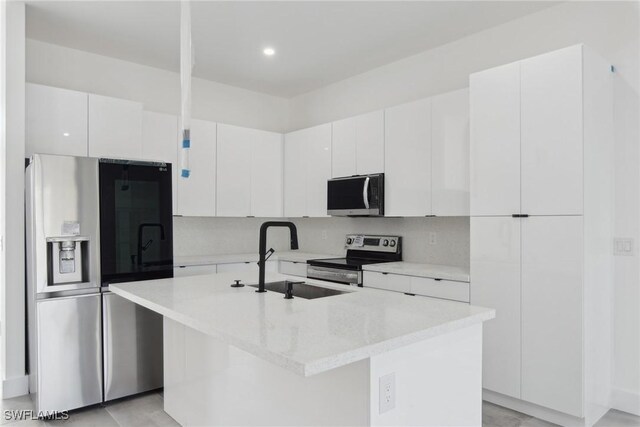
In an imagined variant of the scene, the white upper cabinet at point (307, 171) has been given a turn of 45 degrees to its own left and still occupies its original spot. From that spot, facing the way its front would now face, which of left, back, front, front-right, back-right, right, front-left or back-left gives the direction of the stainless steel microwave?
front-left

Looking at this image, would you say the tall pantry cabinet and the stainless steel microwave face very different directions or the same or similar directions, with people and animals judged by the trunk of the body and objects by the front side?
same or similar directions

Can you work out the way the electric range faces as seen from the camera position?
facing the viewer and to the left of the viewer

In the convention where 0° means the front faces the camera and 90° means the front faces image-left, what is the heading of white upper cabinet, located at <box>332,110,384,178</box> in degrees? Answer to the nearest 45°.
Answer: approximately 45°

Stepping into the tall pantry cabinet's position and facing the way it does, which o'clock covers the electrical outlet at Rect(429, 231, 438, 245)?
The electrical outlet is roughly at 3 o'clock from the tall pantry cabinet.

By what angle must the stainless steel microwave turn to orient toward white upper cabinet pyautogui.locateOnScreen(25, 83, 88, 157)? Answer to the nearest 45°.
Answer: approximately 45° to its right

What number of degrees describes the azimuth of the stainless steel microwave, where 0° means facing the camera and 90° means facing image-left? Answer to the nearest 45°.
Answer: approximately 45°

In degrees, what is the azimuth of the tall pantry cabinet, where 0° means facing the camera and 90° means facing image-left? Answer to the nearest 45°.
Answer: approximately 45°

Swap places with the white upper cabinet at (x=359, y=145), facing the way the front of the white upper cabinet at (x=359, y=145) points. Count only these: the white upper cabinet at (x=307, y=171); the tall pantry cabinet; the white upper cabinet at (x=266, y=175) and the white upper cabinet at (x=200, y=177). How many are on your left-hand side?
1

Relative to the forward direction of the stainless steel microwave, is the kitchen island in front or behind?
in front

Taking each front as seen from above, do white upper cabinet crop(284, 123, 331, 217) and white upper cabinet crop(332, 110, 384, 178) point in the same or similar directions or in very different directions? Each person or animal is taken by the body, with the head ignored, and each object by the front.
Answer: same or similar directions

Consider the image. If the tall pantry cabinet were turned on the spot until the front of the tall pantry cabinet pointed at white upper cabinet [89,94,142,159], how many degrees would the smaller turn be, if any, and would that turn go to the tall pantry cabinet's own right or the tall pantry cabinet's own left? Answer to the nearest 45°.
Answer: approximately 45° to the tall pantry cabinet's own right

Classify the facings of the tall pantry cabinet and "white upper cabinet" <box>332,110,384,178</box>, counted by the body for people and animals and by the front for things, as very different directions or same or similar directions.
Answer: same or similar directions

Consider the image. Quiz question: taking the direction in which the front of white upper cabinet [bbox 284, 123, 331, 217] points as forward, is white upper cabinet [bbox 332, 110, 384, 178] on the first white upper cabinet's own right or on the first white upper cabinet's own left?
on the first white upper cabinet's own left

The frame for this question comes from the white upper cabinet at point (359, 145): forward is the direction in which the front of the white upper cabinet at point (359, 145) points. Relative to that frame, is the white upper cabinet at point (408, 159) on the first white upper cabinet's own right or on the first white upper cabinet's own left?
on the first white upper cabinet's own left
